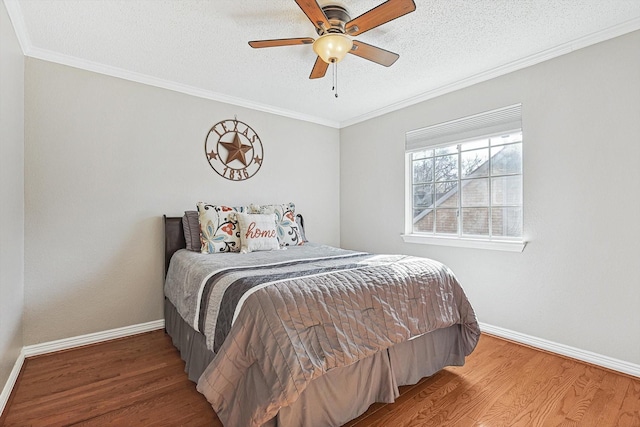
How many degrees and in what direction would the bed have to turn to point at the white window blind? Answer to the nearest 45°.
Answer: approximately 90° to its left

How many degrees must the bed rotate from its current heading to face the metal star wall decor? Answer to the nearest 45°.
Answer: approximately 180°

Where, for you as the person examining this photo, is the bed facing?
facing the viewer and to the right of the viewer

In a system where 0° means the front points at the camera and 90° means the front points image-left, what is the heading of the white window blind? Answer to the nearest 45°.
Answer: approximately 45°

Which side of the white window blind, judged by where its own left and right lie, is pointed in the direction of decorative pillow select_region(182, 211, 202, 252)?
front

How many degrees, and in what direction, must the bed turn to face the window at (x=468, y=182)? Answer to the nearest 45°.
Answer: approximately 90° to its left

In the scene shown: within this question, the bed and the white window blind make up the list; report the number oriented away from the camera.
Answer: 0

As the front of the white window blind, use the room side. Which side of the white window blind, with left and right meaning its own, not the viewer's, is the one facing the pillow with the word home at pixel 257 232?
front
